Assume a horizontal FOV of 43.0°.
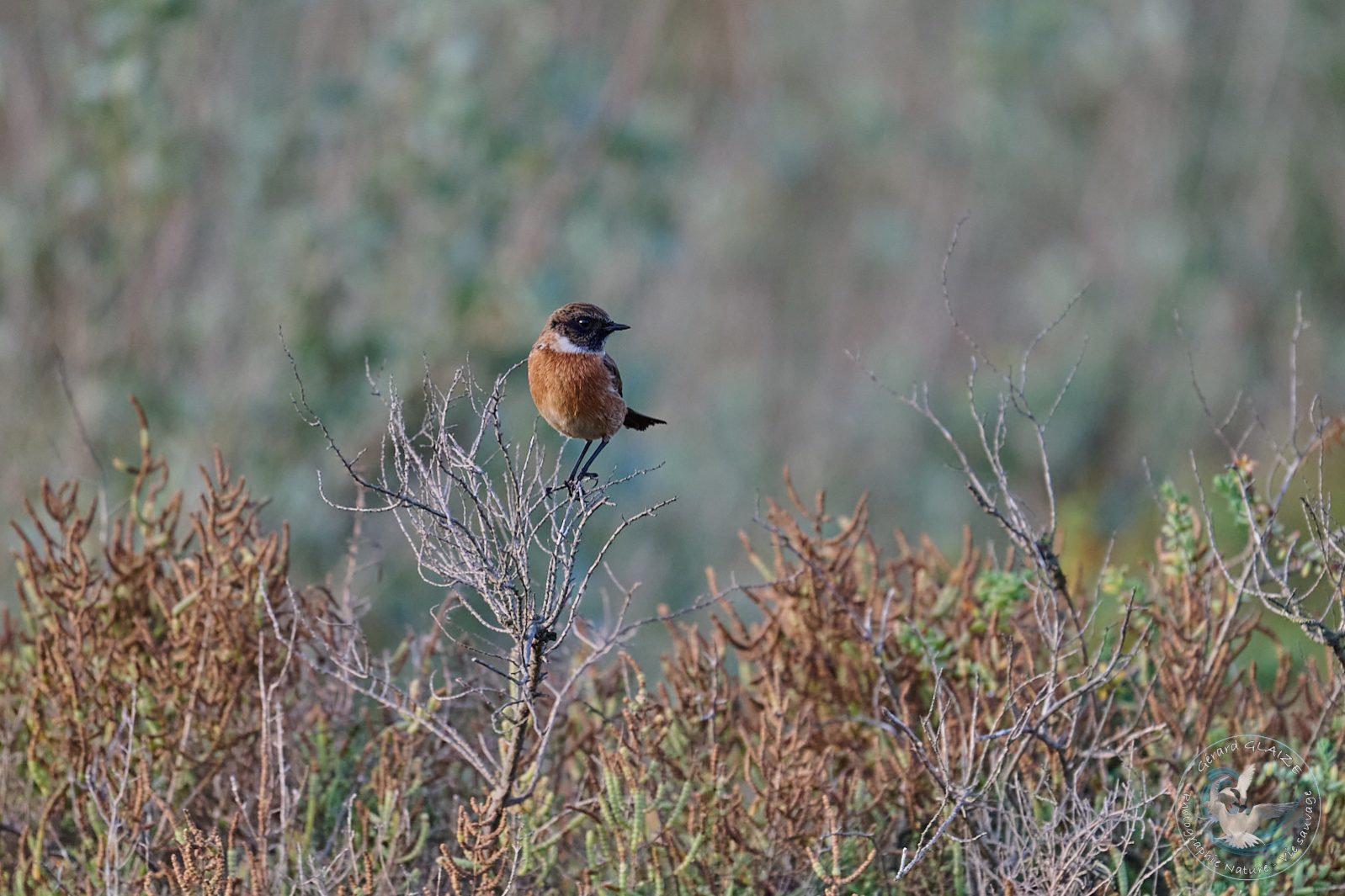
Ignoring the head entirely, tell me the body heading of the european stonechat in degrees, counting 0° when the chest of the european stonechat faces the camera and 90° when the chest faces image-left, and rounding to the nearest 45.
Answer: approximately 45°

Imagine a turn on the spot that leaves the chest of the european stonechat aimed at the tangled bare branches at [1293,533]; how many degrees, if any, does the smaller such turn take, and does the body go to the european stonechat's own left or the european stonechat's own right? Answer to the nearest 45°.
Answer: approximately 135° to the european stonechat's own left
